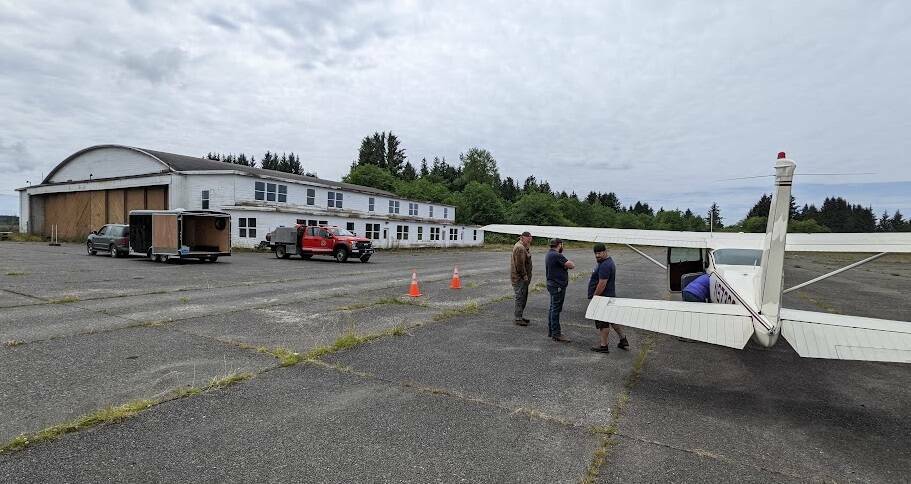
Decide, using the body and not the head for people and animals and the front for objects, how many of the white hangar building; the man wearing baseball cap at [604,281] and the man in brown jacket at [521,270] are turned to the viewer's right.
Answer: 1

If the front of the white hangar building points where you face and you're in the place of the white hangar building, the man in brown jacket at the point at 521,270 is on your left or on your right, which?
on your left

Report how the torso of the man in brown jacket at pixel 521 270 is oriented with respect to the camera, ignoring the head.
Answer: to the viewer's right

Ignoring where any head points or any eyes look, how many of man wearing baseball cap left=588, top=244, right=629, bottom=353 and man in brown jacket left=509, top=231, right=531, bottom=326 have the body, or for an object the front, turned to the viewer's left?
1

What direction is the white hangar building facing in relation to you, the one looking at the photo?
facing the viewer and to the left of the viewer

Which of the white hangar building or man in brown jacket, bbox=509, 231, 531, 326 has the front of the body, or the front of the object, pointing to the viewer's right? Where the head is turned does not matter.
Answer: the man in brown jacket

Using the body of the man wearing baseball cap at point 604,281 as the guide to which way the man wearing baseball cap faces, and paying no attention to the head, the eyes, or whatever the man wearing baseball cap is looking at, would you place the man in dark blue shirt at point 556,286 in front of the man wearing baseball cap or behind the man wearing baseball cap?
in front

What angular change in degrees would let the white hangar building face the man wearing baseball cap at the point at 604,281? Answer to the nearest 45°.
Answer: approximately 45° to its left

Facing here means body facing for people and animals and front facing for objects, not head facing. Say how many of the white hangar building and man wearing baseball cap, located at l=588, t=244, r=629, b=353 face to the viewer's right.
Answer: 0

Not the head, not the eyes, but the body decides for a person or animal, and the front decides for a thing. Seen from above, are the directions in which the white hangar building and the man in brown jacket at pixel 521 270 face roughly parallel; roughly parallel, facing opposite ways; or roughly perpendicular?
roughly perpendicular

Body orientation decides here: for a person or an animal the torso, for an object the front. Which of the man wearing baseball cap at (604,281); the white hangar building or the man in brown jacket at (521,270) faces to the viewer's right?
the man in brown jacket

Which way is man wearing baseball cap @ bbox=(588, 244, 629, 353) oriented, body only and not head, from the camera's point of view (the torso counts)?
to the viewer's left

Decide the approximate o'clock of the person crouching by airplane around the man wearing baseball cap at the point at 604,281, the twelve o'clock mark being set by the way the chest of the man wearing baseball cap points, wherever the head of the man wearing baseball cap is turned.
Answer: The person crouching by airplane is roughly at 4 o'clock from the man wearing baseball cap.

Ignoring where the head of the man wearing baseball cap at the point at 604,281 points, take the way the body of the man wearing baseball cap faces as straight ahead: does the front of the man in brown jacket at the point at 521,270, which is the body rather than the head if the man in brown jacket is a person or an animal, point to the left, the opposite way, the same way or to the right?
the opposite way

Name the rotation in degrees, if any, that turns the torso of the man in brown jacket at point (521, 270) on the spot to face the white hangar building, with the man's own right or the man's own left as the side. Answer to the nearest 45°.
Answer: approximately 135° to the man's own left

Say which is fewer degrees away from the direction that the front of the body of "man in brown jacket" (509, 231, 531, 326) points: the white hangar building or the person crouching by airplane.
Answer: the person crouching by airplane
